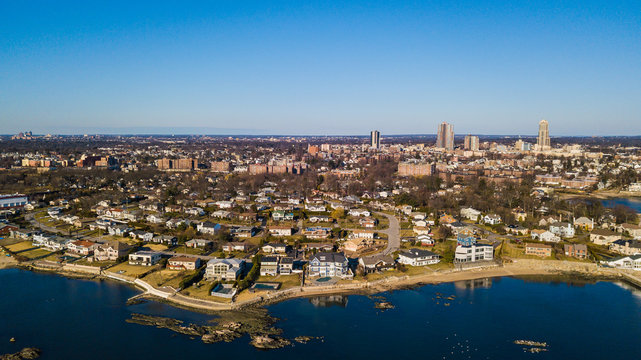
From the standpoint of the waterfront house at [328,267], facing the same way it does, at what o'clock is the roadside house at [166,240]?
the roadside house at [166,240] is roughly at 4 o'clock from the waterfront house at [328,267].

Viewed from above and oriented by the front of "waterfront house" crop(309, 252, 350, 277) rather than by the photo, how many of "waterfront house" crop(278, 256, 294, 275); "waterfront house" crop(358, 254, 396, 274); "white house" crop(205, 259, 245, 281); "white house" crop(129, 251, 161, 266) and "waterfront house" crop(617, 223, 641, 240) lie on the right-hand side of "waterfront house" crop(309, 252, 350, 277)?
3

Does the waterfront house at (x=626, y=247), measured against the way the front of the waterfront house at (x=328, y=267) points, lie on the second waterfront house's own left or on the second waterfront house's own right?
on the second waterfront house's own left

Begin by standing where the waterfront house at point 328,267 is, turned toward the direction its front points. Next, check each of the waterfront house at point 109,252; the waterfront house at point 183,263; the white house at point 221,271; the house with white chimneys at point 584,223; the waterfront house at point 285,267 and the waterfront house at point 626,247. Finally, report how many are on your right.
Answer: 4

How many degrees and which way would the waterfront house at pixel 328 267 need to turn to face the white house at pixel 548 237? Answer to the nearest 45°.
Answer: approximately 135° to its left

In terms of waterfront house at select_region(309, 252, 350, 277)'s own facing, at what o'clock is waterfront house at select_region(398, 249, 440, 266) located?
waterfront house at select_region(398, 249, 440, 266) is roughly at 8 o'clock from waterfront house at select_region(309, 252, 350, 277).

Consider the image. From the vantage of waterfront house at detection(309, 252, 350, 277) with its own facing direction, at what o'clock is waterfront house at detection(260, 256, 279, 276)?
waterfront house at detection(260, 256, 279, 276) is roughly at 3 o'clock from waterfront house at detection(309, 252, 350, 277).

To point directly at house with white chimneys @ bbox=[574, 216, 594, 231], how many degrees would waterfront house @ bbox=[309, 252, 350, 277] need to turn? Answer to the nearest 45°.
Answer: approximately 135° to its left

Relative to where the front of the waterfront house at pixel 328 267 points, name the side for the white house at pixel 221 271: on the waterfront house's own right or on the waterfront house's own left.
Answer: on the waterfront house's own right

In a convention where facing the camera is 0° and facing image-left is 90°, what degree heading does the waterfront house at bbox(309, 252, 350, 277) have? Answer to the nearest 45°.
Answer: approximately 0°

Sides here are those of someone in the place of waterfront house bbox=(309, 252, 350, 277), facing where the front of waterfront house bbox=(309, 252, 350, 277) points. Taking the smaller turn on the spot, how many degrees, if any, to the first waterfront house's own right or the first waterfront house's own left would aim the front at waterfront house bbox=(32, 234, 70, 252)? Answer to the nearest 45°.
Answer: approximately 90° to the first waterfront house's own right

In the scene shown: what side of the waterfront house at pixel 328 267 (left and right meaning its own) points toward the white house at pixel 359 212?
back
